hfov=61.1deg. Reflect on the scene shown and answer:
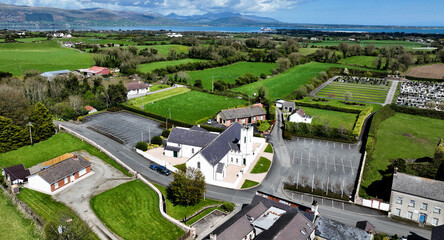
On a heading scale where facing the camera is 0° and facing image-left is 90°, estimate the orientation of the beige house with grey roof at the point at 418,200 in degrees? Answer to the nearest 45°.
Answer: approximately 0°

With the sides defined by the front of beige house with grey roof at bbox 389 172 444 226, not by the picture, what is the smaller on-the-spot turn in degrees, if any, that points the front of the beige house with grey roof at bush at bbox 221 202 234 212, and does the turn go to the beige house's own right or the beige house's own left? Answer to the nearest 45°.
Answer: approximately 45° to the beige house's own right

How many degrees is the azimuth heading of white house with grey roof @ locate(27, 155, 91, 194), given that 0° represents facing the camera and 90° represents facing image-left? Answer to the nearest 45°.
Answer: approximately 315°

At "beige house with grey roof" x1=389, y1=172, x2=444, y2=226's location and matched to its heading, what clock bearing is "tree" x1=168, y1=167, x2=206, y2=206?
The tree is roughly at 2 o'clock from the beige house with grey roof.
